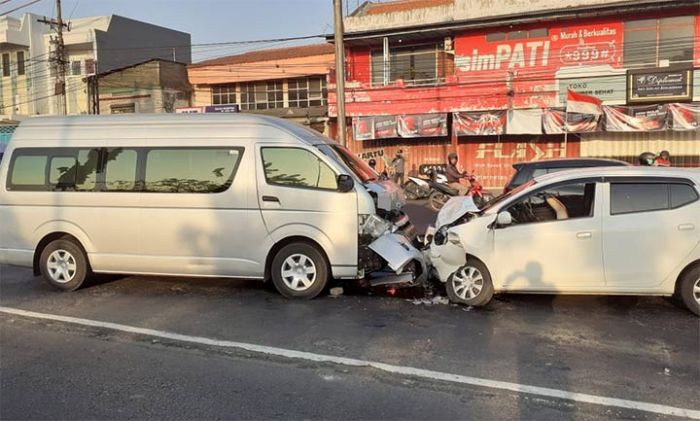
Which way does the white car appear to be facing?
to the viewer's left

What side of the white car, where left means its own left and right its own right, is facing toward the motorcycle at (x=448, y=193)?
right

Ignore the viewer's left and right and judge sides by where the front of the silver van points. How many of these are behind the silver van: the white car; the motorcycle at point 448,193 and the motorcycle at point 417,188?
0

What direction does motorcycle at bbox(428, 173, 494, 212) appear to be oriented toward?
to the viewer's right

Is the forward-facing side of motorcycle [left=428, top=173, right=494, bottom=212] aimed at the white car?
no

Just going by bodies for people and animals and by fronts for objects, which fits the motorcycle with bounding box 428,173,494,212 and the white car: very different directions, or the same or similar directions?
very different directions

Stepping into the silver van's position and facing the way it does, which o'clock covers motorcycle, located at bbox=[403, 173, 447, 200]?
The motorcycle is roughly at 10 o'clock from the silver van.

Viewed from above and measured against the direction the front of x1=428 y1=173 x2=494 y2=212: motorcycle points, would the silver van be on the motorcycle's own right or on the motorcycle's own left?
on the motorcycle's own right

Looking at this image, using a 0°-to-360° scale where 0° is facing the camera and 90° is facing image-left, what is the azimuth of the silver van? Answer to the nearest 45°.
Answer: approximately 270°

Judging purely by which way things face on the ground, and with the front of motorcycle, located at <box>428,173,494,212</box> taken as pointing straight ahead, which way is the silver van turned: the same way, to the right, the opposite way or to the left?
the same way

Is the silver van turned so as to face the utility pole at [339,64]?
no

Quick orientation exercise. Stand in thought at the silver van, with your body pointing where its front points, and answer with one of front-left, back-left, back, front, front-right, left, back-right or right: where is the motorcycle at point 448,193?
front-left

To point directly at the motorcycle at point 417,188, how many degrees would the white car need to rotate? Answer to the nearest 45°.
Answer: approximately 90° to its right

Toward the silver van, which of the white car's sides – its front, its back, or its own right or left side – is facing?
front

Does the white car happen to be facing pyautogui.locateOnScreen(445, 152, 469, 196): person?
no

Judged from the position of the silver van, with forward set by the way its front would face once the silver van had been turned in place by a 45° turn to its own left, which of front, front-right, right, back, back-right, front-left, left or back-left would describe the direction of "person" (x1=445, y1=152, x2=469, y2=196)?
front
